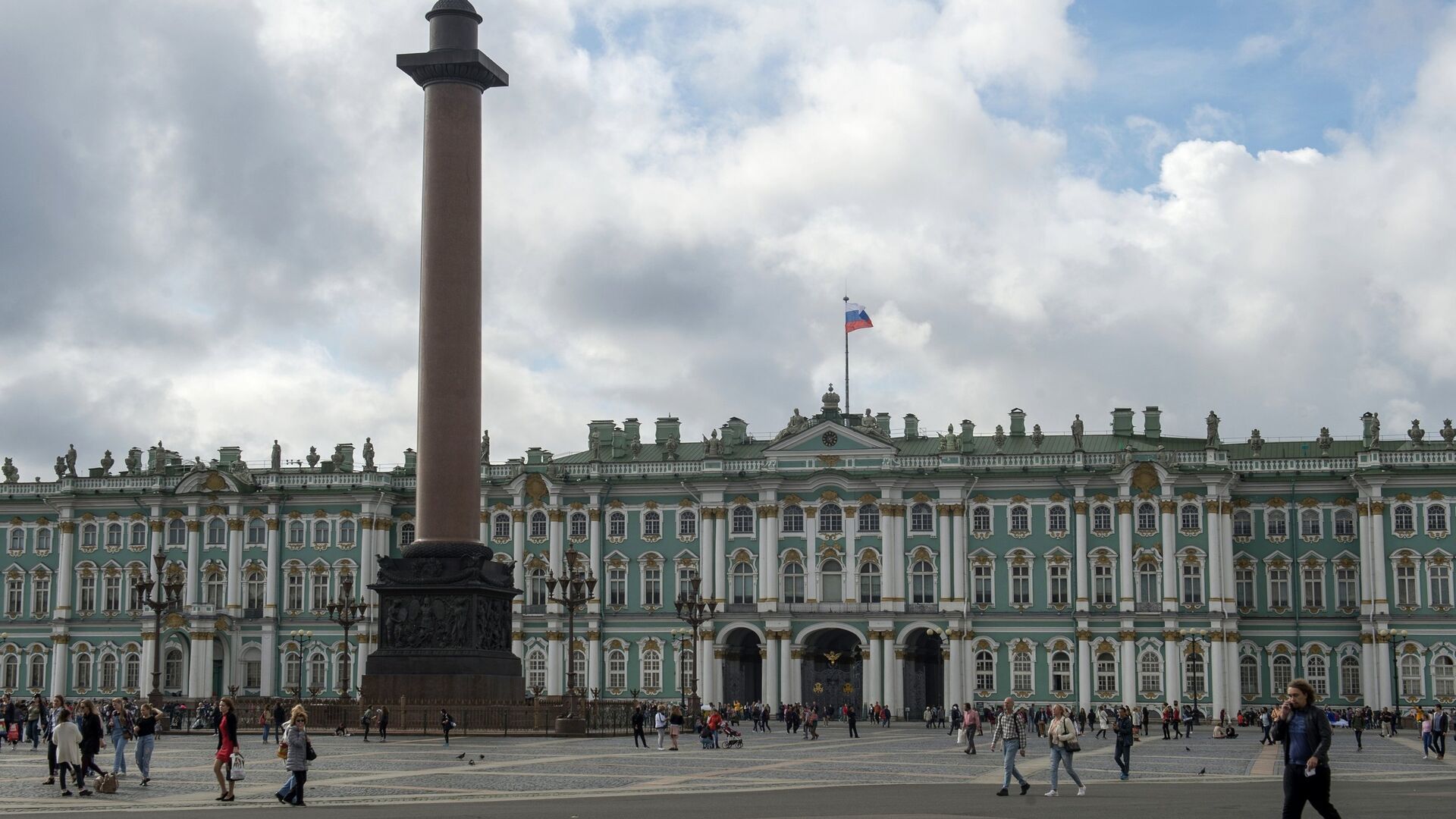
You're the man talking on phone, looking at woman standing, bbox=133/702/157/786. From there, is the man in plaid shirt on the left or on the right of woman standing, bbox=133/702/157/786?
right

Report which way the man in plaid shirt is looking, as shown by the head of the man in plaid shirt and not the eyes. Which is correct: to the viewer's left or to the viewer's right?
to the viewer's left

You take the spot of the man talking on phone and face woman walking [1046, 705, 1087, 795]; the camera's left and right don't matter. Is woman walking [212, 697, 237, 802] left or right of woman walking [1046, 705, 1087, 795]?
left

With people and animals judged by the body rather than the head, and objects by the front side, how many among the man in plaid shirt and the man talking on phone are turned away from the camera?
0

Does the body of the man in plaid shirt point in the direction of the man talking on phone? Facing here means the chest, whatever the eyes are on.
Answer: no

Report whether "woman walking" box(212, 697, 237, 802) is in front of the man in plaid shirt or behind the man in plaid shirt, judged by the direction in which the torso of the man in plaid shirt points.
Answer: in front

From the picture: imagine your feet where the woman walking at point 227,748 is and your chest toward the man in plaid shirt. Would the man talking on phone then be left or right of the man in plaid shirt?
right

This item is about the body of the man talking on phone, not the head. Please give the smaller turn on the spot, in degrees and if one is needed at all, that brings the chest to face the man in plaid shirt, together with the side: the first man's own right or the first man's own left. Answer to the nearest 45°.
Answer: approximately 135° to the first man's own right

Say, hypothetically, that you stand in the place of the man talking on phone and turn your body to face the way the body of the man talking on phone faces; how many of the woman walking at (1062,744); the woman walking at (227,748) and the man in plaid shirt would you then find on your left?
0

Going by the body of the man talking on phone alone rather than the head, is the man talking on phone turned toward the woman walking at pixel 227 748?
no

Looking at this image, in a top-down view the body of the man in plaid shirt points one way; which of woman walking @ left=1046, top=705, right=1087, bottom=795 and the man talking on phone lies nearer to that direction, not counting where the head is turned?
the man talking on phone

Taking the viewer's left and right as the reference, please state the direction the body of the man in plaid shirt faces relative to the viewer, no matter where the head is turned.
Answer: facing the viewer and to the left of the viewer

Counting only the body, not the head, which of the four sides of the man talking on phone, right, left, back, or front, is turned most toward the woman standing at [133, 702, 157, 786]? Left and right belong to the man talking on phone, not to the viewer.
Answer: right

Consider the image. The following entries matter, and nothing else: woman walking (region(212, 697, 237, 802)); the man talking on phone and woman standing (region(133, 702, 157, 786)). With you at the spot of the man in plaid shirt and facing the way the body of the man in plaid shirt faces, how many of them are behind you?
0

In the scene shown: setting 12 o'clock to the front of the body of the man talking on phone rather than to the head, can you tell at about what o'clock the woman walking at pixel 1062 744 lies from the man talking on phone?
The woman walking is roughly at 4 o'clock from the man talking on phone.

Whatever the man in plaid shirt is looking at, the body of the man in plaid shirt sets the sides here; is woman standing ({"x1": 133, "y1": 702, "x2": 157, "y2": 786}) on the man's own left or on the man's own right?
on the man's own right

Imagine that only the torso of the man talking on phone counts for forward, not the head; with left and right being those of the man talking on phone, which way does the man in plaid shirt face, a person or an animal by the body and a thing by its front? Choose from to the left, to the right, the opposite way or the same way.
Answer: the same way
